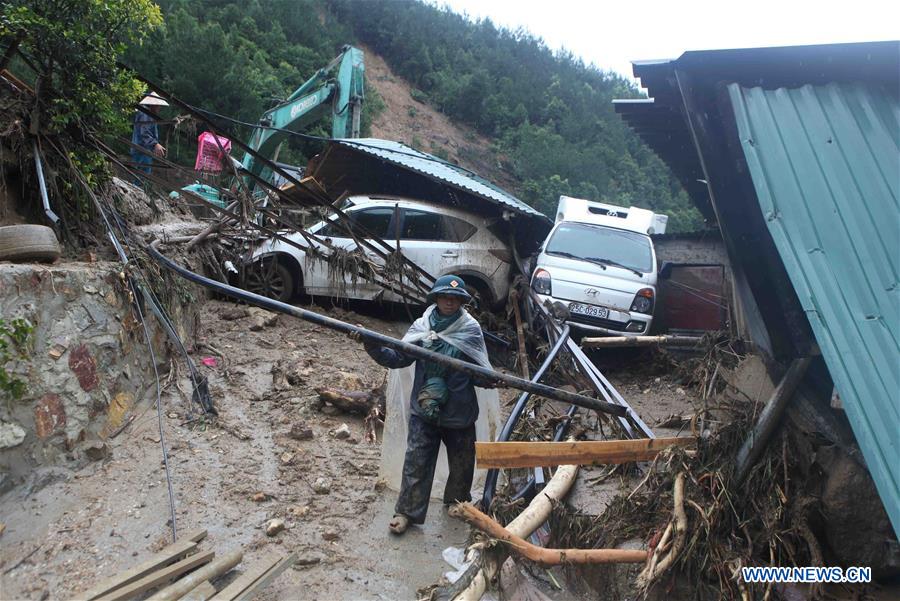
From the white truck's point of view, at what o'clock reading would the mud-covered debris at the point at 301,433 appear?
The mud-covered debris is roughly at 1 o'clock from the white truck.

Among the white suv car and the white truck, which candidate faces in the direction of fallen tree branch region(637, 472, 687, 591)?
the white truck

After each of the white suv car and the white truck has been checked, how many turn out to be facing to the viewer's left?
1

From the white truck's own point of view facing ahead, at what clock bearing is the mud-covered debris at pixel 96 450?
The mud-covered debris is roughly at 1 o'clock from the white truck.

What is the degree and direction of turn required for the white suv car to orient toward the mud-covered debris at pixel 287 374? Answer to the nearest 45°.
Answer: approximately 90° to its left

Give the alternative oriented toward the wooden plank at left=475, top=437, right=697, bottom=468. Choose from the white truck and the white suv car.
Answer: the white truck

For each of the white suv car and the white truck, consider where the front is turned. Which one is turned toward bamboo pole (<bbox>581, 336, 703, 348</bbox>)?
the white truck

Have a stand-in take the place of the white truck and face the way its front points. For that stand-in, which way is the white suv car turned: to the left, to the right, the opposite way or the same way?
to the right

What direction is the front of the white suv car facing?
to the viewer's left

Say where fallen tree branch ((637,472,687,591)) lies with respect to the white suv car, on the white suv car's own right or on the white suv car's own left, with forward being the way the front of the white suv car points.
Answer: on the white suv car's own left

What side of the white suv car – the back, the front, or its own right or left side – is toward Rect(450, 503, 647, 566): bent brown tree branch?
left

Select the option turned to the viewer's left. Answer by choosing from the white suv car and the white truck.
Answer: the white suv car

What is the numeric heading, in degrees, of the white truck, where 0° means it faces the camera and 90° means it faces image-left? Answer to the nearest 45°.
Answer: approximately 0°
